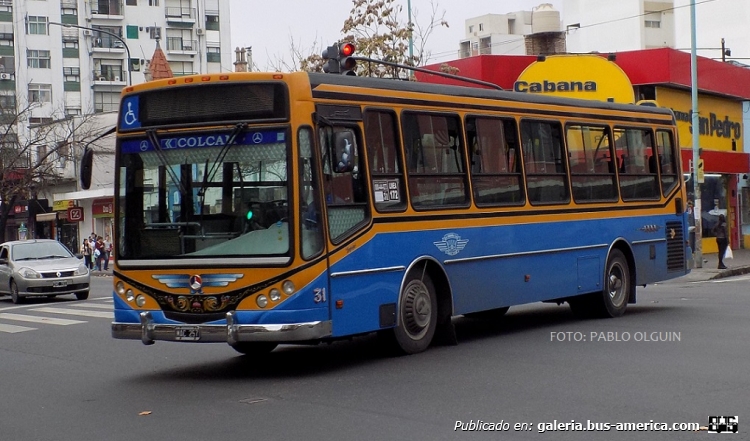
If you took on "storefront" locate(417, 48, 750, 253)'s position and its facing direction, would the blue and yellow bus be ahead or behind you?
ahead

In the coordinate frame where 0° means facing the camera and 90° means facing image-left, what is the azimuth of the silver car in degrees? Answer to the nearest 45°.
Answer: approximately 315°

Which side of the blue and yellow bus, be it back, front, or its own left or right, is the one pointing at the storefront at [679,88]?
back

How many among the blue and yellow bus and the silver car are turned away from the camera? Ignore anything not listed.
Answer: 0

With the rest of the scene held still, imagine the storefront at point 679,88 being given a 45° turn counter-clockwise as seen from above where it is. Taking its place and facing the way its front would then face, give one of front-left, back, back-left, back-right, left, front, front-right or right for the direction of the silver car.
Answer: right

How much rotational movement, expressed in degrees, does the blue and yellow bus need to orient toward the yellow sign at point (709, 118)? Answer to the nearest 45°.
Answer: approximately 180°

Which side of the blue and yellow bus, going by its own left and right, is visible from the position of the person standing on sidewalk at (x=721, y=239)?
back

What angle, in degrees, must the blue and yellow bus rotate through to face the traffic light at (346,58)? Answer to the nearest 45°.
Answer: approximately 135° to its right

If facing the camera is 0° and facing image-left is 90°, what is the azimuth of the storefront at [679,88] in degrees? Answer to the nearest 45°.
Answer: approximately 0°
